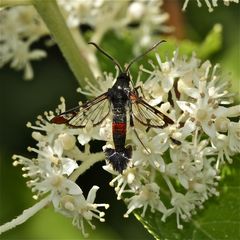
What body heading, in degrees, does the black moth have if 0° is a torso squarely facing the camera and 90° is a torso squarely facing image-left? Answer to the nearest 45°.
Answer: approximately 180°

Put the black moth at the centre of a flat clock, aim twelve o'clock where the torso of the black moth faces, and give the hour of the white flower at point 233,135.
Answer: The white flower is roughly at 3 o'clock from the black moth.
